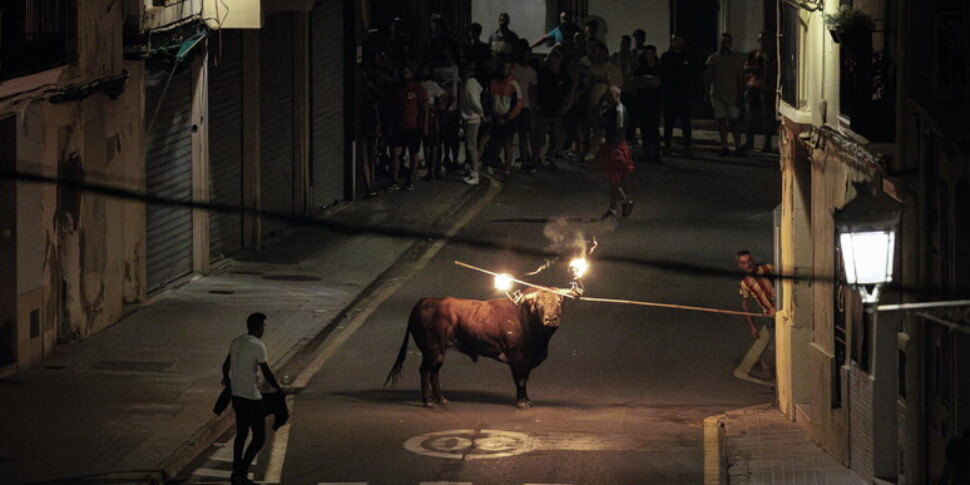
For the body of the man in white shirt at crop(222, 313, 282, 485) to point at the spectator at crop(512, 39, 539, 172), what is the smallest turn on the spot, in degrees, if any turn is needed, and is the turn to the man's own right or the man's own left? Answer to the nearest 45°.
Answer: approximately 45° to the man's own left

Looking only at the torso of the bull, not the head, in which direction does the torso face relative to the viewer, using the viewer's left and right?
facing to the right of the viewer

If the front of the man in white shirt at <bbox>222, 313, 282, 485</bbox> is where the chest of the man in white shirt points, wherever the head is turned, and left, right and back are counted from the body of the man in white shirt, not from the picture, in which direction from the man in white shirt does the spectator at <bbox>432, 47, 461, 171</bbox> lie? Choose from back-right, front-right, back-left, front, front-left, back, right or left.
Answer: front-left

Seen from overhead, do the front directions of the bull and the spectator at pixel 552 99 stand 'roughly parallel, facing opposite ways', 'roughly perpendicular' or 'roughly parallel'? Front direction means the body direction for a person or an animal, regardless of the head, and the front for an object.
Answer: roughly perpendicular

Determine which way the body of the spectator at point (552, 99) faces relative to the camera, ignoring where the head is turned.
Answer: toward the camera

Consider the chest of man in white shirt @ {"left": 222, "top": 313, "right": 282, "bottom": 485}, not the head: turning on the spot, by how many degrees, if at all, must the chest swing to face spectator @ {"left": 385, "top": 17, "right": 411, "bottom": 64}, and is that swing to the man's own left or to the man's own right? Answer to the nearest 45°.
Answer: approximately 45° to the man's own left

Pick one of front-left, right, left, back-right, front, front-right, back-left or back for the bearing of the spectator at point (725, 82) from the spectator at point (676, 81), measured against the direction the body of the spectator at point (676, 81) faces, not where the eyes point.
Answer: left

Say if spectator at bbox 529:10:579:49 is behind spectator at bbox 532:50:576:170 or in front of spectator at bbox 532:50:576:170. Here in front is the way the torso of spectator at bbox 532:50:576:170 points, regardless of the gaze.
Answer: behind

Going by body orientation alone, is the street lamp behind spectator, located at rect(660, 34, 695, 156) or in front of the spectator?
in front

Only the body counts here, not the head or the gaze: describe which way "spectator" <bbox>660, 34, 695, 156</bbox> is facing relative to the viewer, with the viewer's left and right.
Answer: facing the viewer

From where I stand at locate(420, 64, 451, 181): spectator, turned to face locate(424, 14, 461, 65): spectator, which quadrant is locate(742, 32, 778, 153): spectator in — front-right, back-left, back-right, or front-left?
front-right

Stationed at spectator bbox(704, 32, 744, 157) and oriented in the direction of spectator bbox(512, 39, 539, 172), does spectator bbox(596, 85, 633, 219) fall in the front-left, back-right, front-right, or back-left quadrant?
front-left

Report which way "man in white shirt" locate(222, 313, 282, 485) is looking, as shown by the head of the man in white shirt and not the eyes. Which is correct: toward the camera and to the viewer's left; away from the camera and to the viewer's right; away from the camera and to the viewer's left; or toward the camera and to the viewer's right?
away from the camera and to the viewer's right

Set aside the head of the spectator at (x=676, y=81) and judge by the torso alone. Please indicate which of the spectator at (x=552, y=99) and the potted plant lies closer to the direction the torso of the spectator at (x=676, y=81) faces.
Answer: the potted plant

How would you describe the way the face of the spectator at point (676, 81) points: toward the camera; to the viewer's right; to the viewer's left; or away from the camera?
toward the camera

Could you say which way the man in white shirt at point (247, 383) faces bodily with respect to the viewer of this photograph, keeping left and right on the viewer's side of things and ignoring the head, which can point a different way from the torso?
facing away from the viewer and to the right of the viewer
